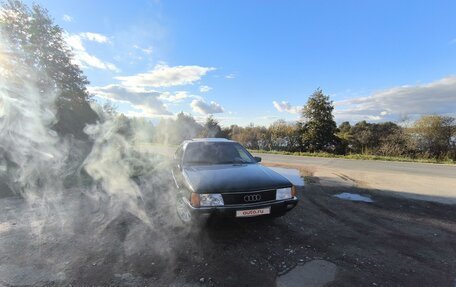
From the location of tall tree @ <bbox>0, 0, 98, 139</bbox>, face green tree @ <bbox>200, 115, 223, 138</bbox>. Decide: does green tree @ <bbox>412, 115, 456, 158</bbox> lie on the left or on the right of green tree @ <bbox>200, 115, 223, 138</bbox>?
right

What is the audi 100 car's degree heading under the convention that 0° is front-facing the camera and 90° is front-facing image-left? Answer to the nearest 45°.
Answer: approximately 315°

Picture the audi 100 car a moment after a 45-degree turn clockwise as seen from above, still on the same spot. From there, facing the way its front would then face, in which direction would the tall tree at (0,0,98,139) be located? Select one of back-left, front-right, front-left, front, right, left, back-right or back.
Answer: back-right

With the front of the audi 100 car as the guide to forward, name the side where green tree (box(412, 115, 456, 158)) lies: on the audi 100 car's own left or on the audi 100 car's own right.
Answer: on the audi 100 car's own left
